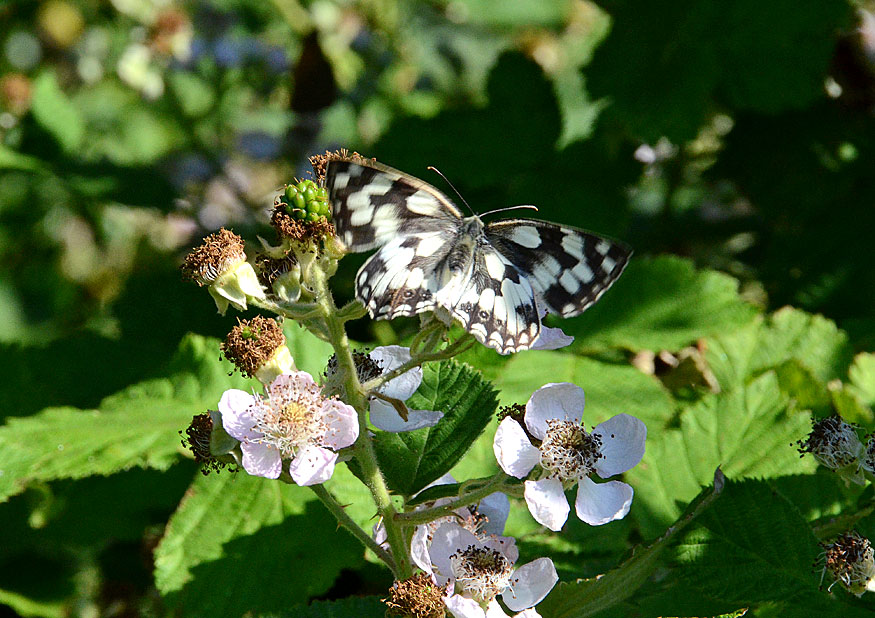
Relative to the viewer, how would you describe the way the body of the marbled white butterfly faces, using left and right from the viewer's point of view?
facing away from the viewer

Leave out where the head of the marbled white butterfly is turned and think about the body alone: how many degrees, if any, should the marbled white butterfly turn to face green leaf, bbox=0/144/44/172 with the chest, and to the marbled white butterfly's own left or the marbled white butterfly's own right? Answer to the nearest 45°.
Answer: approximately 45° to the marbled white butterfly's own left

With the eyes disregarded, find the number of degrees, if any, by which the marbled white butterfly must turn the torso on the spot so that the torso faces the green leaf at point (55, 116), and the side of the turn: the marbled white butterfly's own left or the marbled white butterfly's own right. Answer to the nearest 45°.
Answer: approximately 45° to the marbled white butterfly's own left

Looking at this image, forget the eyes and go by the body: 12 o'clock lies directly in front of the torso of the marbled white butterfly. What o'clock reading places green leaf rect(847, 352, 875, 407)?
The green leaf is roughly at 2 o'clock from the marbled white butterfly.
